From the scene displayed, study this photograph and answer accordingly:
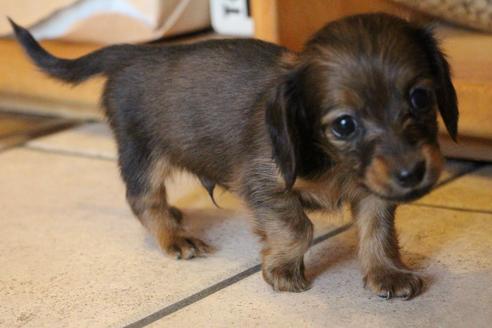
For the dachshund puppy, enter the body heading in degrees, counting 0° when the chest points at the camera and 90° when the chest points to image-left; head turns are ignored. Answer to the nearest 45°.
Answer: approximately 315°
